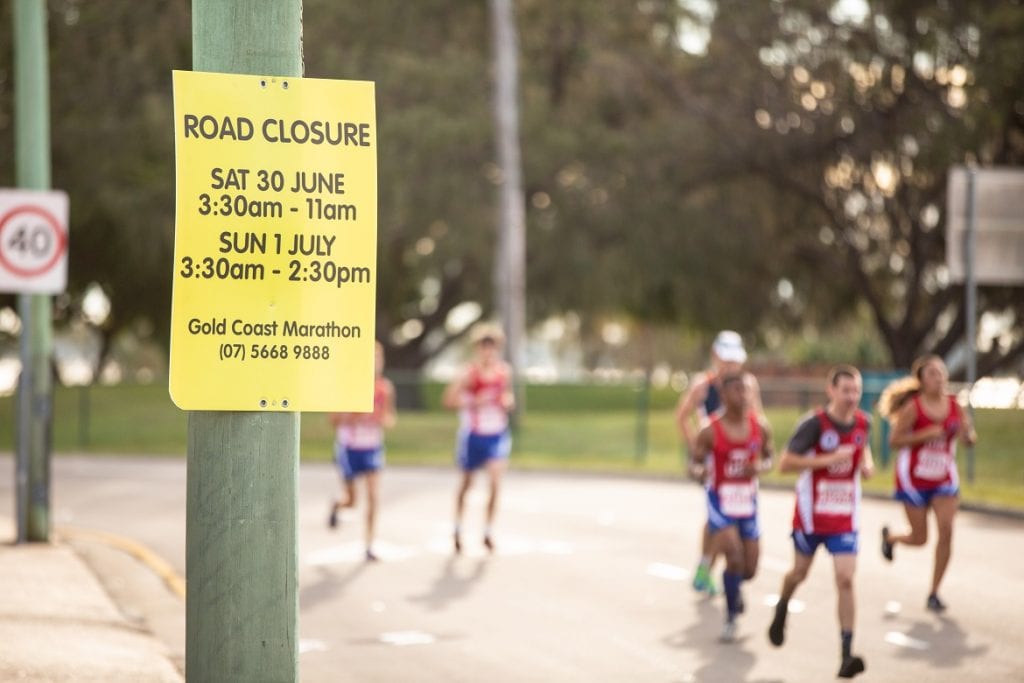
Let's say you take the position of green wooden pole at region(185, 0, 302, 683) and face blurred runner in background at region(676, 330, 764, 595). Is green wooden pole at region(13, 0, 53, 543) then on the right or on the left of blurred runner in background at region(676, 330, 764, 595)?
left

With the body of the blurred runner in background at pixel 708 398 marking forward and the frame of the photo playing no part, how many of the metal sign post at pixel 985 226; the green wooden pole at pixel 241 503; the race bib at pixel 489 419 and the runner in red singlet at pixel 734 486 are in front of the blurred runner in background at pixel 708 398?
2

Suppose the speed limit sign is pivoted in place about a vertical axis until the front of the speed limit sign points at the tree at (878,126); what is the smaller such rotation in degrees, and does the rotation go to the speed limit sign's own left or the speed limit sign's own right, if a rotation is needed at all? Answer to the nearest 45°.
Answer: approximately 135° to the speed limit sign's own left

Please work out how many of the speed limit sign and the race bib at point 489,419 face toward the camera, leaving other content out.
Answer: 2

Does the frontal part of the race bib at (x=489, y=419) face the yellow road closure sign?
yes

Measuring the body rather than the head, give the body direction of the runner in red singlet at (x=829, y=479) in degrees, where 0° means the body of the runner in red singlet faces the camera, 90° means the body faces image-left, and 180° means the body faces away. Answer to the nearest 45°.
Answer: approximately 315°

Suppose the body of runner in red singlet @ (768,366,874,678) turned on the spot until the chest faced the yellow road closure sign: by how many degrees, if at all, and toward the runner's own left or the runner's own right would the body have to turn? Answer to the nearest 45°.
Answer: approximately 45° to the runner's own right

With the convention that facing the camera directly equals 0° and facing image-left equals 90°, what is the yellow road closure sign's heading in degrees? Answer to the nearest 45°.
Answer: approximately 0°
